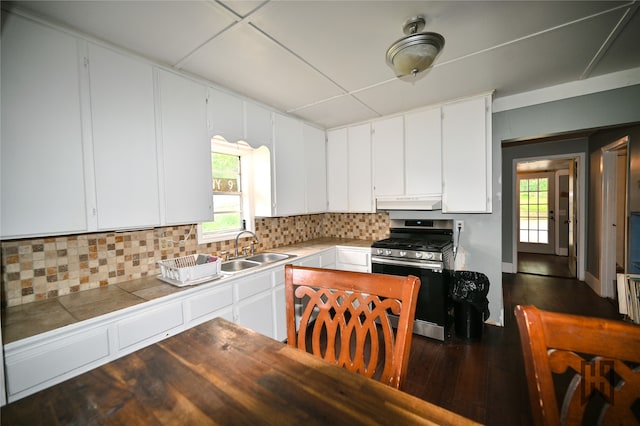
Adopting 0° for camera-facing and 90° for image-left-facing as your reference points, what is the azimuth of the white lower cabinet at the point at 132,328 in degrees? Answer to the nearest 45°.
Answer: approximately 315°

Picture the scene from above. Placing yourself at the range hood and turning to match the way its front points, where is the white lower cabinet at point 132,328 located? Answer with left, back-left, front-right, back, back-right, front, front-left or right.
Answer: front-right

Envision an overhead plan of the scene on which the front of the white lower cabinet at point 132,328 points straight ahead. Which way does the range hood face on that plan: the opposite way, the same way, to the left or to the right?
to the right

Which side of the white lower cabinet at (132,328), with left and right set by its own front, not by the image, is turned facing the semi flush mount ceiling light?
front

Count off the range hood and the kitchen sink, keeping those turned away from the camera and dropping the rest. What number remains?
0

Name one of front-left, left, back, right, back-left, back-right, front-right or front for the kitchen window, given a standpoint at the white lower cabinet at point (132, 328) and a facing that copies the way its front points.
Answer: left

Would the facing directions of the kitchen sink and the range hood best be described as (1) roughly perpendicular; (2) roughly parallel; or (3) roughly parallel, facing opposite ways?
roughly perpendicular

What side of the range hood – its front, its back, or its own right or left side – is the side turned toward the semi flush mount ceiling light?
front

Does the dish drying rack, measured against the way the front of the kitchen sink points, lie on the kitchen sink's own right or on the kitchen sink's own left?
on the kitchen sink's own right

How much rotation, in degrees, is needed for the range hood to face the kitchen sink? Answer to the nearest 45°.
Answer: approximately 45° to its right
